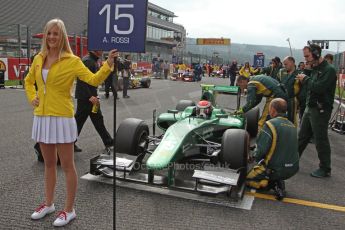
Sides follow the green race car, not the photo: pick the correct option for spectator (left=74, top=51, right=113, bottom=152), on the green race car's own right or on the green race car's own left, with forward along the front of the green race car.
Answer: on the green race car's own right

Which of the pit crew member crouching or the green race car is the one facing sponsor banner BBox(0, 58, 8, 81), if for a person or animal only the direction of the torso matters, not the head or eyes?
the pit crew member crouching

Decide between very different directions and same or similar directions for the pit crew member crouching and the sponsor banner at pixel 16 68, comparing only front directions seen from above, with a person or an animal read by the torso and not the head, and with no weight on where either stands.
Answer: very different directions

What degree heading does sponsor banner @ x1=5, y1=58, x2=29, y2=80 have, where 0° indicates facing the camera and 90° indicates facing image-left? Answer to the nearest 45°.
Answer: approximately 0°

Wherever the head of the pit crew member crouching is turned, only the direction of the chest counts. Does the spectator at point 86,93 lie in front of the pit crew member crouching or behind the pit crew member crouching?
in front

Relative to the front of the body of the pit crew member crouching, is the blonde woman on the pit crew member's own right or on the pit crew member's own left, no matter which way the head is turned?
on the pit crew member's own left

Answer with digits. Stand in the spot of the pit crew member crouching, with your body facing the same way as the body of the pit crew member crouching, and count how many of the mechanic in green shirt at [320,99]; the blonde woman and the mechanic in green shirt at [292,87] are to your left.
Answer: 1

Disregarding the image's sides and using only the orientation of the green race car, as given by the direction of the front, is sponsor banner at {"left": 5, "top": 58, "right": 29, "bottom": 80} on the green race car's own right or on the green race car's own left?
on the green race car's own right

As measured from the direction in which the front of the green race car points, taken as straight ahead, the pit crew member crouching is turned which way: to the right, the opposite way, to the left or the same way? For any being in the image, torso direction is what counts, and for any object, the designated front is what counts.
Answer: to the right

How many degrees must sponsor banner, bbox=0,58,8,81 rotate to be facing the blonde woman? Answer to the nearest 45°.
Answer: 0° — it already faces them
